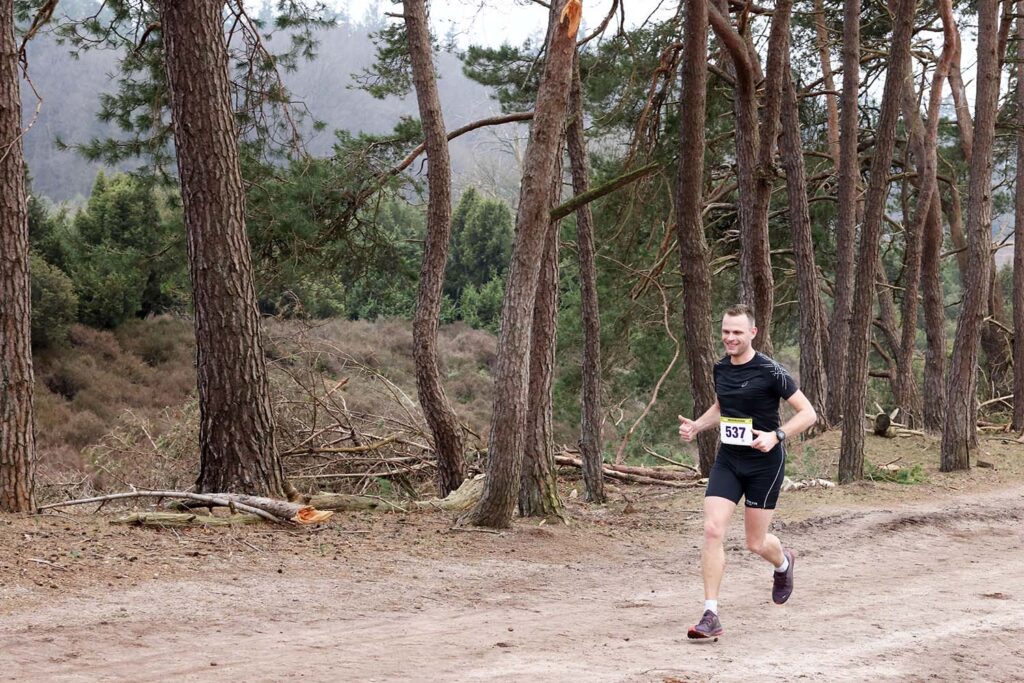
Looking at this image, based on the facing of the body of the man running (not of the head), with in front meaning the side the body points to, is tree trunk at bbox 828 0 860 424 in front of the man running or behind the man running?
behind

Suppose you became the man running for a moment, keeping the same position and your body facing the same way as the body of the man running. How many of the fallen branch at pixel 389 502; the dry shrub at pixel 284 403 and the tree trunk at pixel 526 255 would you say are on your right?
3

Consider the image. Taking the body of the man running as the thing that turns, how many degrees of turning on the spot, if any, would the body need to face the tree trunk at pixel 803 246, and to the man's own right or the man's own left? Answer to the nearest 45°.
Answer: approximately 135° to the man's own right

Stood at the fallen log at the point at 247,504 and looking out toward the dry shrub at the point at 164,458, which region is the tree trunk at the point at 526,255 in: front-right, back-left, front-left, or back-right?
back-right

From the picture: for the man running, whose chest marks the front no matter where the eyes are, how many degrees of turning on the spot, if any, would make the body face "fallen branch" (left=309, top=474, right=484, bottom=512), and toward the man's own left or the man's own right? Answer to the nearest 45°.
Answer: approximately 90° to the man's own right

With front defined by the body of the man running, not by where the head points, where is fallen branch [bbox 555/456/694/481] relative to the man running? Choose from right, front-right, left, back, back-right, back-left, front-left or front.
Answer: back-right

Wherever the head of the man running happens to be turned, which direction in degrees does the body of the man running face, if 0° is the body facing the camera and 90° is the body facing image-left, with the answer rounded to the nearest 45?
approximately 45°

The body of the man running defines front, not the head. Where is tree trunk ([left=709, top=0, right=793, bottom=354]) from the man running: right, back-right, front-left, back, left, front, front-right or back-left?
back-right

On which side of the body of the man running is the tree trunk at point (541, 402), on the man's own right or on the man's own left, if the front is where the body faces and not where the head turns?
on the man's own right

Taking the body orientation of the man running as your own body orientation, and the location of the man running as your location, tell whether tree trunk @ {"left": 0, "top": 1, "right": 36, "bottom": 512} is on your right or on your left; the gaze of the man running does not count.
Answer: on your right

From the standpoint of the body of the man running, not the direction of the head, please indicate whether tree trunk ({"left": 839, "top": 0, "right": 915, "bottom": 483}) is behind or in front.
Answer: behind
